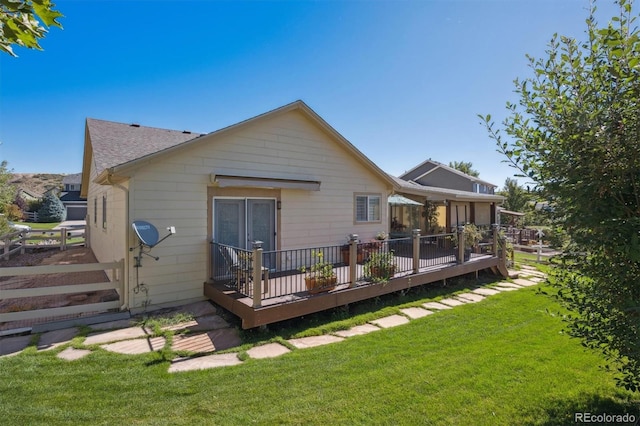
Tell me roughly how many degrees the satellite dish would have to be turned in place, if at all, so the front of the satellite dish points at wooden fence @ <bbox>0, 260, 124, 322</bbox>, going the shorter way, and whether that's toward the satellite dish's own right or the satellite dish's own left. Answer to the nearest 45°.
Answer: approximately 135° to the satellite dish's own right

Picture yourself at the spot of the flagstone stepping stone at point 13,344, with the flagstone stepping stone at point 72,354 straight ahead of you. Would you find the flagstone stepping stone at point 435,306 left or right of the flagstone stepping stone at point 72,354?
left

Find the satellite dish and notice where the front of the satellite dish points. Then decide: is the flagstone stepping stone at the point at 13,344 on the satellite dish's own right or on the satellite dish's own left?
on the satellite dish's own right

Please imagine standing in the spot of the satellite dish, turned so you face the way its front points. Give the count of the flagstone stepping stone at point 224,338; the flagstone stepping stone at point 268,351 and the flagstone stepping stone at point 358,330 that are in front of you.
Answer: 3
